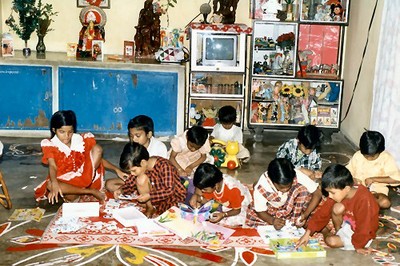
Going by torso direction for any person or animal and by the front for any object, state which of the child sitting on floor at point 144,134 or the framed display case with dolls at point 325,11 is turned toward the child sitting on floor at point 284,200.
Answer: the framed display case with dolls

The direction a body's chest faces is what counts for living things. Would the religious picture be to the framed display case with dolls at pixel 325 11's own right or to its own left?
on its right

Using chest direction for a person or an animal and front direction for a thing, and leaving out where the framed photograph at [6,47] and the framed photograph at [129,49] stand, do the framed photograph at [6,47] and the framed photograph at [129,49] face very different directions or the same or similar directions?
same or similar directions

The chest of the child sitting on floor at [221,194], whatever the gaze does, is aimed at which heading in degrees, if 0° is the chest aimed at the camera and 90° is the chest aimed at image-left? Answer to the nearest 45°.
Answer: approximately 45°

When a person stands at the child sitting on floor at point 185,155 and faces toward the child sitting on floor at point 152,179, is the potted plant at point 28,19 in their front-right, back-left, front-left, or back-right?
back-right

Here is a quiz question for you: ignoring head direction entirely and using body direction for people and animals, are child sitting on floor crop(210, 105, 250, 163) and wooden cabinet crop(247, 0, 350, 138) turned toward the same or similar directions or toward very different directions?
same or similar directions

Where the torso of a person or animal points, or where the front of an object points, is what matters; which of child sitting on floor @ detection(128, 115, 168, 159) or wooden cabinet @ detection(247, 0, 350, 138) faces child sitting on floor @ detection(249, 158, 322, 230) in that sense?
the wooden cabinet

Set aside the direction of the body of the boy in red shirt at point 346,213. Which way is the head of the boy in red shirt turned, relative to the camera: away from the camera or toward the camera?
toward the camera

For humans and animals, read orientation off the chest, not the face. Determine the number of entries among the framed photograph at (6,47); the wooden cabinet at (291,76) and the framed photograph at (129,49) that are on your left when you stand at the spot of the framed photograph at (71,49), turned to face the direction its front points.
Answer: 2

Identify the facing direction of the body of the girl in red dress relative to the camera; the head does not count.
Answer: toward the camera

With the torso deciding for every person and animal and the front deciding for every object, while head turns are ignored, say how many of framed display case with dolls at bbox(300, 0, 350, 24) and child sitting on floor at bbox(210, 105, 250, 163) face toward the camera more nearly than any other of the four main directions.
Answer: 2

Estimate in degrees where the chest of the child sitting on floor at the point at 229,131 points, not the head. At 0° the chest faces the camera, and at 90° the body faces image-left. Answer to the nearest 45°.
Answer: approximately 0°

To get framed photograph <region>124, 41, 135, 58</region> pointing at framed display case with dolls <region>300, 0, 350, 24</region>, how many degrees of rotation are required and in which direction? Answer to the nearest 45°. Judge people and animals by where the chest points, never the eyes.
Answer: approximately 90° to its left

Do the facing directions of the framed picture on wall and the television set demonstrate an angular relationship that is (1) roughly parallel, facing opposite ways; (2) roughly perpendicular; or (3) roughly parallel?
roughly parallel

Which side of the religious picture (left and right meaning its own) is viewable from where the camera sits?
front

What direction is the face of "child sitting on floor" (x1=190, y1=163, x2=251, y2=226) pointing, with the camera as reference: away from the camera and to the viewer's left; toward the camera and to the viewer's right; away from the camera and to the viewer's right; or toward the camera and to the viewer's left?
toward the camera and to the viewer's left

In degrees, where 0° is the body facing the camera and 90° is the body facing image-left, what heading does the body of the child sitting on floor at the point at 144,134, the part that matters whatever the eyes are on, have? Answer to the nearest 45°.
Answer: approximately 45°

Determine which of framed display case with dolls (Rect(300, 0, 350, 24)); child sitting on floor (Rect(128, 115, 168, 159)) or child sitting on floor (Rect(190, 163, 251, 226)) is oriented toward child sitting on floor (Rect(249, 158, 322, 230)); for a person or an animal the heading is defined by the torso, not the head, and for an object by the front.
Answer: the framed display case with dolls
